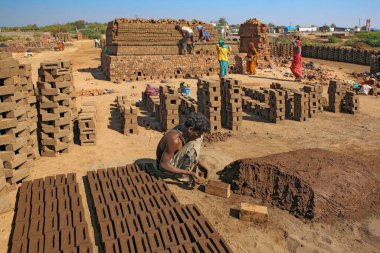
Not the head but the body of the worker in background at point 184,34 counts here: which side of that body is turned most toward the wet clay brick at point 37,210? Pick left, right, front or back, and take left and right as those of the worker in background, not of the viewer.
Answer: left

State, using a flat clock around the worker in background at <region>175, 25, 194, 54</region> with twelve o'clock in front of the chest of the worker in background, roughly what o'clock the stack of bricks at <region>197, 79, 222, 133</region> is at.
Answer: The stack of bricks is roughly at 9 o'clock from the worker in background.

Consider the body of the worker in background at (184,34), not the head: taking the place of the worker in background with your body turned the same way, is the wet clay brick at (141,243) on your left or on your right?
on your left

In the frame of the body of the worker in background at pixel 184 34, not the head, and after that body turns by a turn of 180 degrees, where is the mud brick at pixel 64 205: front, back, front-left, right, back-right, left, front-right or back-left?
right

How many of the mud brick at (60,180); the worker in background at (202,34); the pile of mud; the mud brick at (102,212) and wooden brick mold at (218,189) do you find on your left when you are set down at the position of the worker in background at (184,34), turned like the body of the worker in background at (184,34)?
4

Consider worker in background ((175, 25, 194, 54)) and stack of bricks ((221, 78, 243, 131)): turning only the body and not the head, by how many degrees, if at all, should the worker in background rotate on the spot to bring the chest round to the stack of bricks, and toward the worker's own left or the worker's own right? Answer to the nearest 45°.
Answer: approximately 90° to the worker's own left

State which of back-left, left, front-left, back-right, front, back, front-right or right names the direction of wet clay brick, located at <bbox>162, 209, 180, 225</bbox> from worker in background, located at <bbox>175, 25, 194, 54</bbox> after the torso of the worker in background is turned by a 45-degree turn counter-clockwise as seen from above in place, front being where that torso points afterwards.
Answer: front-left

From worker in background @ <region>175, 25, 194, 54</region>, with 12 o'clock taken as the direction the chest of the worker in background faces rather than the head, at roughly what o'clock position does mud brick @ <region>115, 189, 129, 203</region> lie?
The mud brick is roughly at 9 o'clock from the worker in background.

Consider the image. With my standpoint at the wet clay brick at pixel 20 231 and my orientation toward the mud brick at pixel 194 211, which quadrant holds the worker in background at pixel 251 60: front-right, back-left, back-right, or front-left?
front-left

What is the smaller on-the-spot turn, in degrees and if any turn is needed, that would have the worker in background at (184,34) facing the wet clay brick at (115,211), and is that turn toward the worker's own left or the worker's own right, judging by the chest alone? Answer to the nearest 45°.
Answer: approximately 90° to the worker's own left

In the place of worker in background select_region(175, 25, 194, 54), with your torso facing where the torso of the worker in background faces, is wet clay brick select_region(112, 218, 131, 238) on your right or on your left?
on your left

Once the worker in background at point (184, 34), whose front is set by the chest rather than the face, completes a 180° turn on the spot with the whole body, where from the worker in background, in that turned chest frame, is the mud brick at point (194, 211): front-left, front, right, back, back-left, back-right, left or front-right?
right

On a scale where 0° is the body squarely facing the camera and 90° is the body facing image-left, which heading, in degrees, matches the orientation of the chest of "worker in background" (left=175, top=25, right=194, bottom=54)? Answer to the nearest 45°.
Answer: approximately 90°

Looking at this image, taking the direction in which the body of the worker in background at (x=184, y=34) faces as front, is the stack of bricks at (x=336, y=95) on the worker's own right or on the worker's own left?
on the worker's own left

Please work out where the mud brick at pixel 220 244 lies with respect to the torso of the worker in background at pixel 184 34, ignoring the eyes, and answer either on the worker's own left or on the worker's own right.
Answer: on the worker's own left

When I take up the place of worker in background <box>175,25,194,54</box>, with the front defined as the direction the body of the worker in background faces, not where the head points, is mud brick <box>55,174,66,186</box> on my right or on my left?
on my left

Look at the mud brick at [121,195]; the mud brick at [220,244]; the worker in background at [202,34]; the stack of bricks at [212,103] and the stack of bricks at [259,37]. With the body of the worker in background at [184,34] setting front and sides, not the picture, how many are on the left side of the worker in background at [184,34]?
3

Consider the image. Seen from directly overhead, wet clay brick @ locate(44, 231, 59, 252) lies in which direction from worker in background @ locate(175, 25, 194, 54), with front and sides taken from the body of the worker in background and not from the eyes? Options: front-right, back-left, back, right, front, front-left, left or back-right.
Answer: left
